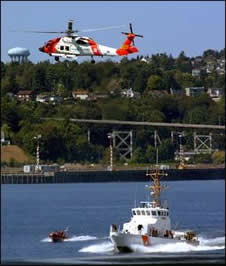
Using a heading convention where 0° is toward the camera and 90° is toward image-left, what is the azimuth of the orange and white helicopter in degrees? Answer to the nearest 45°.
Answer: approximately 90°
